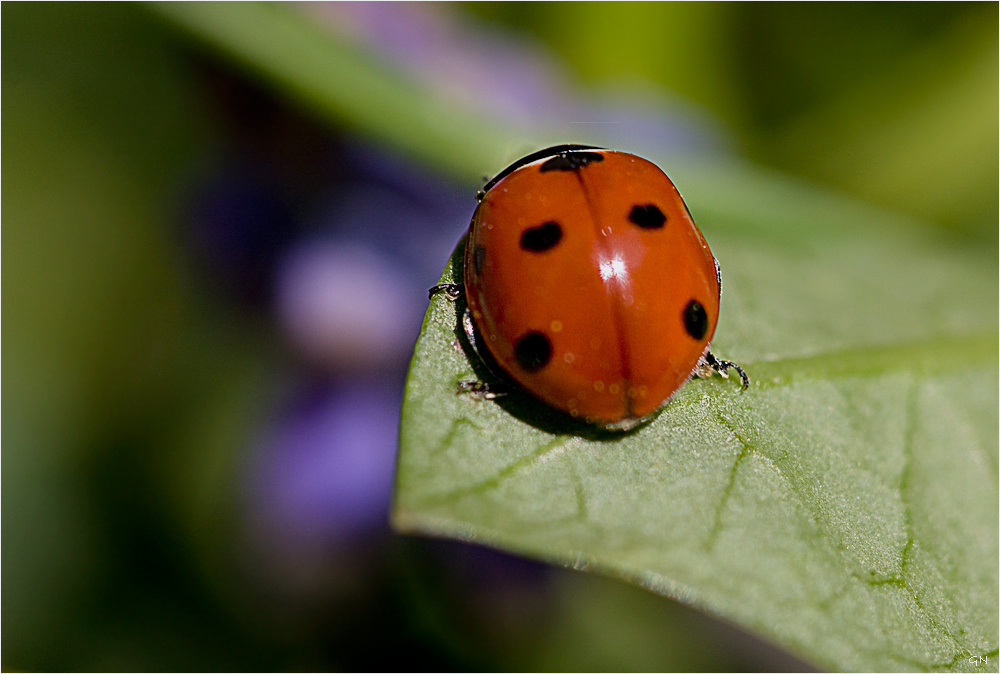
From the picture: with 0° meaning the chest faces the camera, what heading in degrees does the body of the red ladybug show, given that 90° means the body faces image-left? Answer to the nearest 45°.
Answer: approximately 180°
